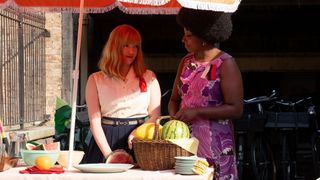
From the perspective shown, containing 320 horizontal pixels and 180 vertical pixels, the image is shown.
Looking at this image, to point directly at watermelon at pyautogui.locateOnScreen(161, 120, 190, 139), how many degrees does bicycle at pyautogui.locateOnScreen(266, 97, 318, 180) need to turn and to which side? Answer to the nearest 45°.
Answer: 0° — it already faces it

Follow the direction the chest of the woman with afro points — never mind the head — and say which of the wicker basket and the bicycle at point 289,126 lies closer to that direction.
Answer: the wicker basket

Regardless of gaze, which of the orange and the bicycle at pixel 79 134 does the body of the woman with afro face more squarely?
the orange

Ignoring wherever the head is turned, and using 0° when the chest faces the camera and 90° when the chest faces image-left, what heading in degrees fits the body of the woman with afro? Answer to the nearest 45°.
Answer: approximately 45°
